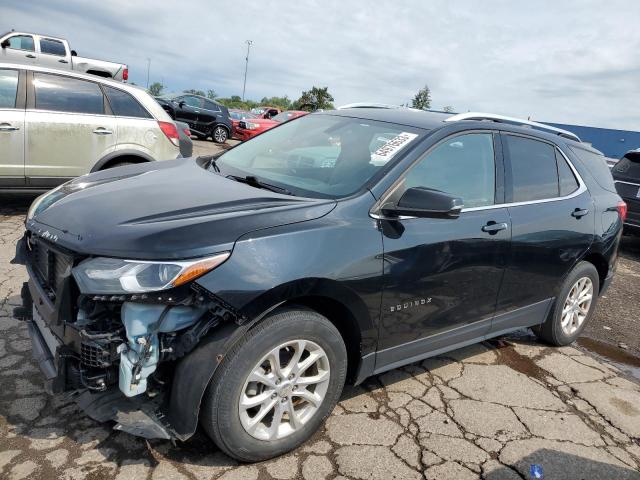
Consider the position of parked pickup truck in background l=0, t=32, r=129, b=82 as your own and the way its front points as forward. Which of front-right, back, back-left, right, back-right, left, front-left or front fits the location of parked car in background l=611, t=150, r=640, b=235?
back-left

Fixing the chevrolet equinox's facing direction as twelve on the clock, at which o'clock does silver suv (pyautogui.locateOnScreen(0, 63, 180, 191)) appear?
The silver suv is roughly at 3 o'clock from the chevrolet equinox.

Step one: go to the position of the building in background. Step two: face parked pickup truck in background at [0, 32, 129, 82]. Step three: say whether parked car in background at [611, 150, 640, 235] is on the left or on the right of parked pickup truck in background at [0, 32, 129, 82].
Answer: left

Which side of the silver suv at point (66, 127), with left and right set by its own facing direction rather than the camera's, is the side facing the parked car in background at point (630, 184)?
back

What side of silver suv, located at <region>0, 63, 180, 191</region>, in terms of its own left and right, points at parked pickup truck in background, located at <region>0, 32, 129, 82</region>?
right

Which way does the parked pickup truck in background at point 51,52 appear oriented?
to the viewer's left

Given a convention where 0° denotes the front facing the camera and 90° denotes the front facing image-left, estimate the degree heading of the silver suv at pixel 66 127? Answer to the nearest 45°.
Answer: approximately 90°

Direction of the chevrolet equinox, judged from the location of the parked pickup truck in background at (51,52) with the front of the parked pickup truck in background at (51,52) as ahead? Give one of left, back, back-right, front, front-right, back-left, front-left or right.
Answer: left

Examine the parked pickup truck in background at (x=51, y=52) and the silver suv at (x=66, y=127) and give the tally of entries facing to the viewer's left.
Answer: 2

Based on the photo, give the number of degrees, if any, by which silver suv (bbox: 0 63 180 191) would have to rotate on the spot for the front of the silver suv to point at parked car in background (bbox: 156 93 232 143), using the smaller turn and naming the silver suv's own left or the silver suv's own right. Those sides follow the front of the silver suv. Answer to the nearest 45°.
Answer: approximately 90° to the silver suv's own right

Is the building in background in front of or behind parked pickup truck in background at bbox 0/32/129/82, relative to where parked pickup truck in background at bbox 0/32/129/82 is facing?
behind

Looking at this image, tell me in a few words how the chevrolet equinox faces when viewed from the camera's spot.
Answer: facing the viewer and to the left of the viewer

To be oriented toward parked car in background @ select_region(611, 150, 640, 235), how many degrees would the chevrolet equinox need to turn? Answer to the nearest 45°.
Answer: approximately 180°

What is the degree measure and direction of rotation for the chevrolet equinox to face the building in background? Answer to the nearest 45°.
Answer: approximately 180°
